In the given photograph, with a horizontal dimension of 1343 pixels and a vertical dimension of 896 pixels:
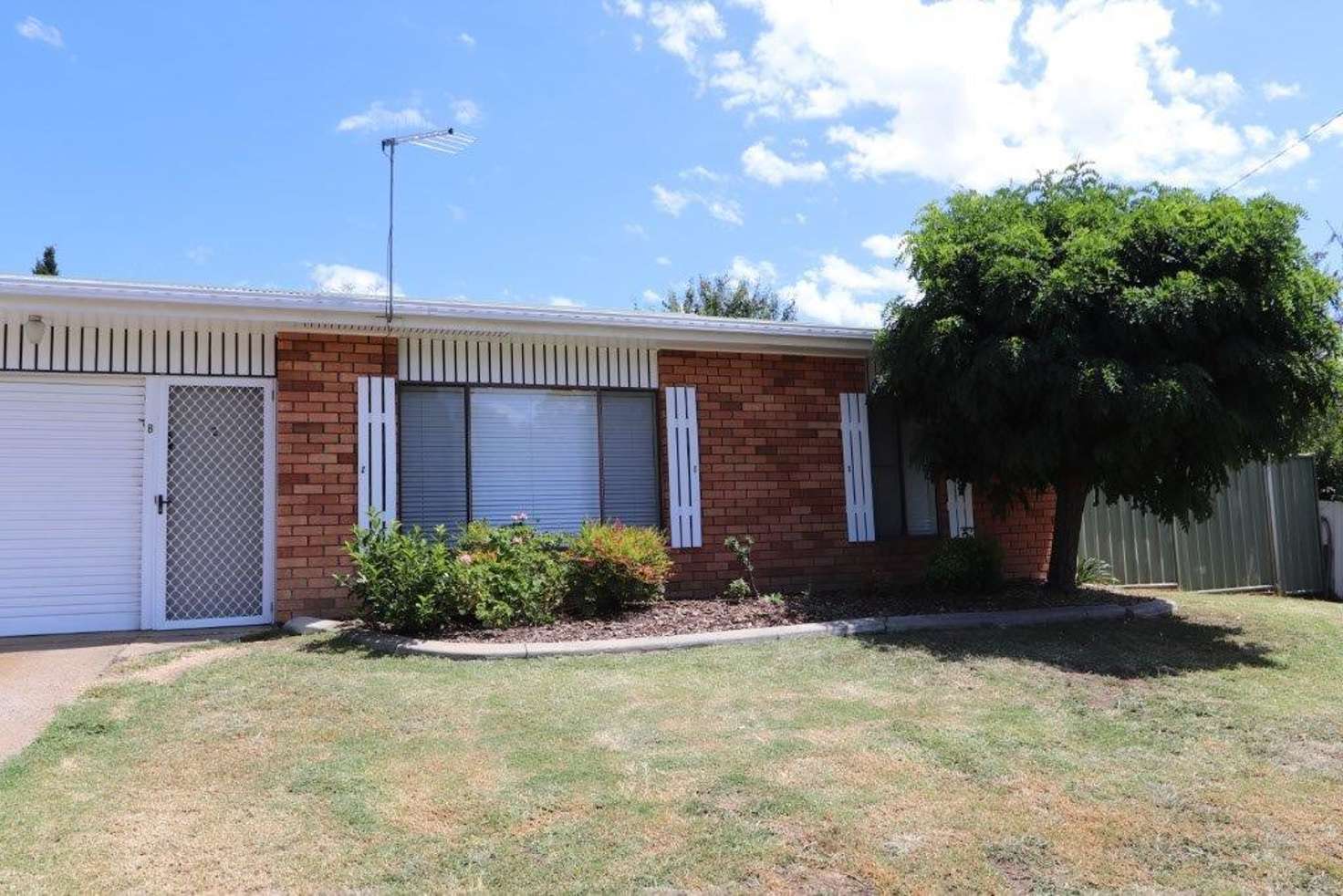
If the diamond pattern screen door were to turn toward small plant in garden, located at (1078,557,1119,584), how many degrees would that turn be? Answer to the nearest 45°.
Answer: approximately 90° to its left

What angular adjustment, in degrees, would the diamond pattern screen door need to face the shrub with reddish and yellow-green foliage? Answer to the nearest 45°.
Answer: approximately 45° to its left

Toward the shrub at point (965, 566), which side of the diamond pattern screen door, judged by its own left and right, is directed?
left

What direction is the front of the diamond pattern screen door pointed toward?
toward the camera

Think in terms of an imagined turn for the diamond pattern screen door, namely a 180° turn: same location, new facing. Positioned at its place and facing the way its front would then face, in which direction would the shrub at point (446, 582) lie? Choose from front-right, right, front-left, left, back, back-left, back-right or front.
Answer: back-right

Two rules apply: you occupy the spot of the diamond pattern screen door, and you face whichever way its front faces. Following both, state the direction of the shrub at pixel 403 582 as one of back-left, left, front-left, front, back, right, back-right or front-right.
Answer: front-left

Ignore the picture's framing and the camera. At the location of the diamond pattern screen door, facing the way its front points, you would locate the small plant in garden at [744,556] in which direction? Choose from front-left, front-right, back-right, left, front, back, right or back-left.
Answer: left

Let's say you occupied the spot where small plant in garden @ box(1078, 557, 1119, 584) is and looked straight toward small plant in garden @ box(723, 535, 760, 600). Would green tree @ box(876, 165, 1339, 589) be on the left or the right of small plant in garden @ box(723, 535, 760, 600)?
left
